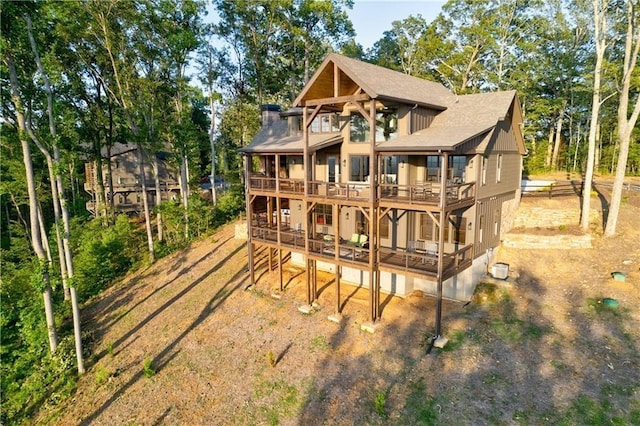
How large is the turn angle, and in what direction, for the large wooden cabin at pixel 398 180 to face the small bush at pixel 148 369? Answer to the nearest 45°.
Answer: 0° — it already faces it

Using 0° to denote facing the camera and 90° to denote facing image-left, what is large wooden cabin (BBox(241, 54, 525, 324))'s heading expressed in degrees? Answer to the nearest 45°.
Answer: approximately 45°

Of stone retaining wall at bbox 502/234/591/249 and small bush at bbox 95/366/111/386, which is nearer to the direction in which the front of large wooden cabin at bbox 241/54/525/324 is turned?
the small bush

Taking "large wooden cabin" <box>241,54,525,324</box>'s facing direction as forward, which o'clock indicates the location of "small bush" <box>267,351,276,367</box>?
The small bush is roughly at 12 o'clock from the large wooden cabin.

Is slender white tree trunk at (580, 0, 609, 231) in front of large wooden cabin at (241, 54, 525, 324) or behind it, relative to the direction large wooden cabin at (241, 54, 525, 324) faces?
behind

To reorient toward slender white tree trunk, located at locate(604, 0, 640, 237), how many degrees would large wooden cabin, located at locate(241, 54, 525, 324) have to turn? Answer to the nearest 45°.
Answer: approximately 135° to its left

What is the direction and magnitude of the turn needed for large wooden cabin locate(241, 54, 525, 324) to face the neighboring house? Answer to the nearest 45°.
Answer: approximately 90° to its right
